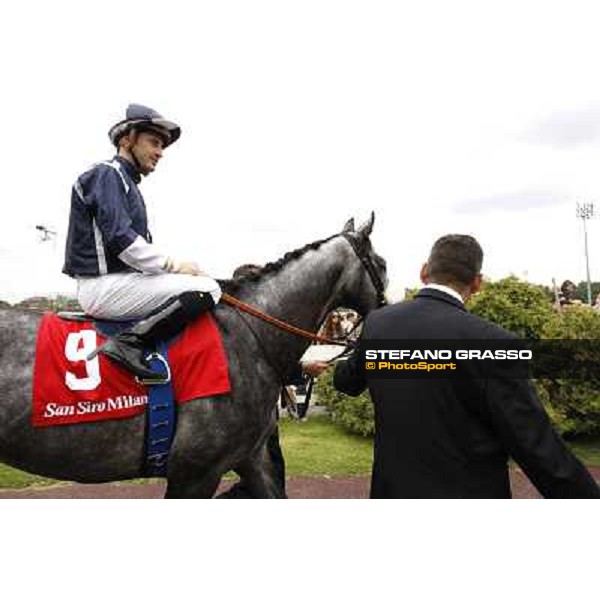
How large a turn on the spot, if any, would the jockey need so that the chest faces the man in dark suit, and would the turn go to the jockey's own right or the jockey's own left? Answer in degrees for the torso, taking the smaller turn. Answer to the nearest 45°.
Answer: approximately 45° to the jockey's own right

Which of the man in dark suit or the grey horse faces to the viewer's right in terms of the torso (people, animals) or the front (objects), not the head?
the grey horse

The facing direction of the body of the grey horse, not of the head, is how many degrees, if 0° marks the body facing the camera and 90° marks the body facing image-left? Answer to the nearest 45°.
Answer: approximately 270°

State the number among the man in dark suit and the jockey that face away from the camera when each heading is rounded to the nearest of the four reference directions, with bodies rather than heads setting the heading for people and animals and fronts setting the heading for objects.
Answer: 1

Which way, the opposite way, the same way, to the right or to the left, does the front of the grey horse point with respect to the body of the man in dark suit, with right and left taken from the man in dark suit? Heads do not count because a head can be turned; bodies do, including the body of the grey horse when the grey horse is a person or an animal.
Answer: to the right

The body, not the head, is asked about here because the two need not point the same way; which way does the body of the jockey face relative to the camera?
to the viewer's right

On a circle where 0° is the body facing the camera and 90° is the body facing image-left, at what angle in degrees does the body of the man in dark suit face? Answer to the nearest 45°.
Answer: approximately 180°

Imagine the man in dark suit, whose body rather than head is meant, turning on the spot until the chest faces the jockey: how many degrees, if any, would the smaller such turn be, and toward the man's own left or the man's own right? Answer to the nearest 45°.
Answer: approximately 45° to the man's own left
